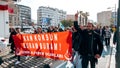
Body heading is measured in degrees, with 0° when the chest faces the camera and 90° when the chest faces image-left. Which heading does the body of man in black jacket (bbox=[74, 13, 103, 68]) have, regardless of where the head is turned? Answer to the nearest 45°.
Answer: approximately 0°

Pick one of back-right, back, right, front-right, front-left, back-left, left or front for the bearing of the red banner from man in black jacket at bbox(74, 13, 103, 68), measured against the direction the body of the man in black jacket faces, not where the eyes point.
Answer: back-right
